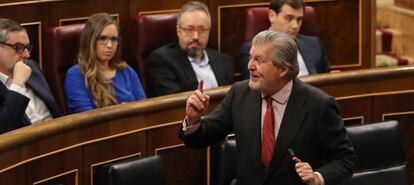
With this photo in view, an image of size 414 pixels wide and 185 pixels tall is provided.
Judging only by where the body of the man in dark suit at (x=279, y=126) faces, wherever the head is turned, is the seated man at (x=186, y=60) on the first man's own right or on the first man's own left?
on the first man's own right

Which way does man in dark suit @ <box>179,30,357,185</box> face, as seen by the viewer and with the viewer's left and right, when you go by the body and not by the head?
facing the viewer and to the left of the viewer

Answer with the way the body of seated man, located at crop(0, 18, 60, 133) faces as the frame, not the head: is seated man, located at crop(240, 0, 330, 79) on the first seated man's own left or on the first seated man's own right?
on the first seated man's own left

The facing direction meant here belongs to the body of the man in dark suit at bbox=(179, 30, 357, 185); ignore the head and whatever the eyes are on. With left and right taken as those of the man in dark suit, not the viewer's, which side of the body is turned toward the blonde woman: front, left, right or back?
right

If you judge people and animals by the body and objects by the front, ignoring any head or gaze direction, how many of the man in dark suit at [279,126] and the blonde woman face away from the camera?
0

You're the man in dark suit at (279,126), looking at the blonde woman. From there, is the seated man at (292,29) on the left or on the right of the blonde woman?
right

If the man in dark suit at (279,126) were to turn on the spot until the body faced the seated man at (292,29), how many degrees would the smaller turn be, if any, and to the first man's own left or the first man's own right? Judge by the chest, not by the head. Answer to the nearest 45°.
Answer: approximately 135° to the first man's own right

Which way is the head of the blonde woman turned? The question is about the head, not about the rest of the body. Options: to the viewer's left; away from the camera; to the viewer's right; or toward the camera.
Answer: toward the camera

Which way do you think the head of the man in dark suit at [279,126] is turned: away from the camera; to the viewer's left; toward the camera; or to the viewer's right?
to the viewer's left

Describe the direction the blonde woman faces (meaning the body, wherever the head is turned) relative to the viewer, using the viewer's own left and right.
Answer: facing the viewer and to the right of the viewer

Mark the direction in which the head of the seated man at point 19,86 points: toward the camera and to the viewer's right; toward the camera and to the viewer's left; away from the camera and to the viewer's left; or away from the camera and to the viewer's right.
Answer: toward the camera and to the viewer's right
